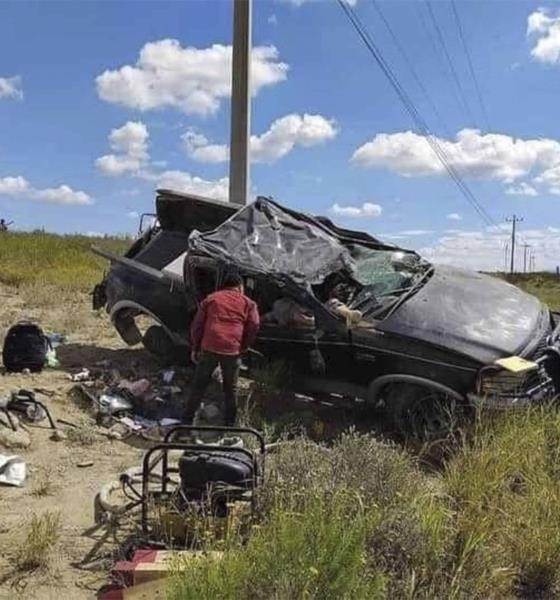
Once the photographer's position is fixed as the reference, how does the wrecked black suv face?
facing the viewer and to the right of the viewer

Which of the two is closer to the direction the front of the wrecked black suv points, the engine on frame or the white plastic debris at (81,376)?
the engine on frame

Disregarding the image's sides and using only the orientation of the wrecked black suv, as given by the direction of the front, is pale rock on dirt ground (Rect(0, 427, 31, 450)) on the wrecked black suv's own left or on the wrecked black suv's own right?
on the wrecked black suv's own right

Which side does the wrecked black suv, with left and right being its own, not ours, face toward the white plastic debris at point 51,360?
back

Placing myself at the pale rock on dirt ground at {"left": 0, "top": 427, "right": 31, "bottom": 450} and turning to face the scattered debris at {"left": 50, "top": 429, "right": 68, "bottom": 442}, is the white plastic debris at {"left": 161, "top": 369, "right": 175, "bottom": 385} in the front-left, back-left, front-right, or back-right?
front-left

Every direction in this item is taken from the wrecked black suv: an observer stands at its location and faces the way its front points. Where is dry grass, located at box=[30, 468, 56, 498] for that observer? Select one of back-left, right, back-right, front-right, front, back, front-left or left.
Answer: right

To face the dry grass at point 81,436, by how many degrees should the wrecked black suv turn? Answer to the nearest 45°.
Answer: approximately 135° to its right

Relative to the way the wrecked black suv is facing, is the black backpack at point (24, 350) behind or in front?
behind

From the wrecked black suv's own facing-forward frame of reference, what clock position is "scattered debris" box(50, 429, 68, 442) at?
The scattered debris is roughly at 4 o'clock from the wrecked black suv.

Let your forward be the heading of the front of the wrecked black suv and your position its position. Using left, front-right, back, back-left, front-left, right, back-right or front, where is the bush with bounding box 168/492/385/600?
front-right

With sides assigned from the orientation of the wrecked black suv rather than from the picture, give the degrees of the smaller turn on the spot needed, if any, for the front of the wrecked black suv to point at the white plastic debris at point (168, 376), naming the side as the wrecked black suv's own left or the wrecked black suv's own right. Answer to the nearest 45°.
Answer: approximately 180°

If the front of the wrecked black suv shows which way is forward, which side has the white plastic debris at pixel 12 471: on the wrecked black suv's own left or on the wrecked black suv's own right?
on the wrecked black suv's own right
